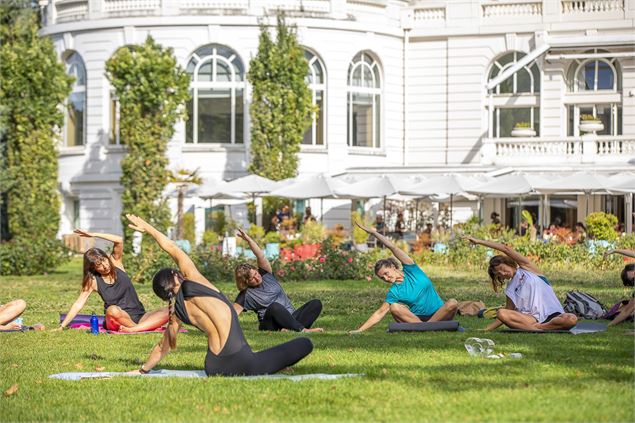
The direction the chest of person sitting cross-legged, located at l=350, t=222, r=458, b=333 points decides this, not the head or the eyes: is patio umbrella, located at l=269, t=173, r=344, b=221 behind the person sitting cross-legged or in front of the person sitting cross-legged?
behind

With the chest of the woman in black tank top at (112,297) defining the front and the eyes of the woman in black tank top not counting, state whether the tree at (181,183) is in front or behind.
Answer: behind

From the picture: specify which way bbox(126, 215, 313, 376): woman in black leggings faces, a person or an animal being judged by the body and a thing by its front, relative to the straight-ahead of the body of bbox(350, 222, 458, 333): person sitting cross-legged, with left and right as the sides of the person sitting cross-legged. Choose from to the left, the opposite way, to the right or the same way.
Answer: the opposite way

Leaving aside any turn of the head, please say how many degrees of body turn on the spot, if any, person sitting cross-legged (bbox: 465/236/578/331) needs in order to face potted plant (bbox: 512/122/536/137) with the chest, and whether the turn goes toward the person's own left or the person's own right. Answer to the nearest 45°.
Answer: approximately 135° to the person's own right

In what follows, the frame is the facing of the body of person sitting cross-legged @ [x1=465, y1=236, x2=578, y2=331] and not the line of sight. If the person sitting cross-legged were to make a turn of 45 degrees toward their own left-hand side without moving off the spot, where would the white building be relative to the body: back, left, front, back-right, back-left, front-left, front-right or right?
back

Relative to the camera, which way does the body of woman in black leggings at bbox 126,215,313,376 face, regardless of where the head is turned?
away from the camera

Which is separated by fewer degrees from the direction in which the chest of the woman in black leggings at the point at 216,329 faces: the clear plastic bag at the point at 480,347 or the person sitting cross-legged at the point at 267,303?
the person sitting cross-legged

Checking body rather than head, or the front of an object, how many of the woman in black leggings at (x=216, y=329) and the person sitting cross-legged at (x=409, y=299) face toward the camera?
1

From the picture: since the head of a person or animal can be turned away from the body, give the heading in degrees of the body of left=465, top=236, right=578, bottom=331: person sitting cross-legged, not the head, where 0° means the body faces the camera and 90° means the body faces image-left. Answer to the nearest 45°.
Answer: approximately 45°

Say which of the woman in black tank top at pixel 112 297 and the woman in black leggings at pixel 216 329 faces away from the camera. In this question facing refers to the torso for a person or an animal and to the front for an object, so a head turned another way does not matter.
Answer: the woman in black leggings

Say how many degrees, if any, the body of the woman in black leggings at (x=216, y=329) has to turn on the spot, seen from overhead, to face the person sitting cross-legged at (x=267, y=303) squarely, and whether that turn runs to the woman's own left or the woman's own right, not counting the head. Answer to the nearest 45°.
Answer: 0° — they already face them
